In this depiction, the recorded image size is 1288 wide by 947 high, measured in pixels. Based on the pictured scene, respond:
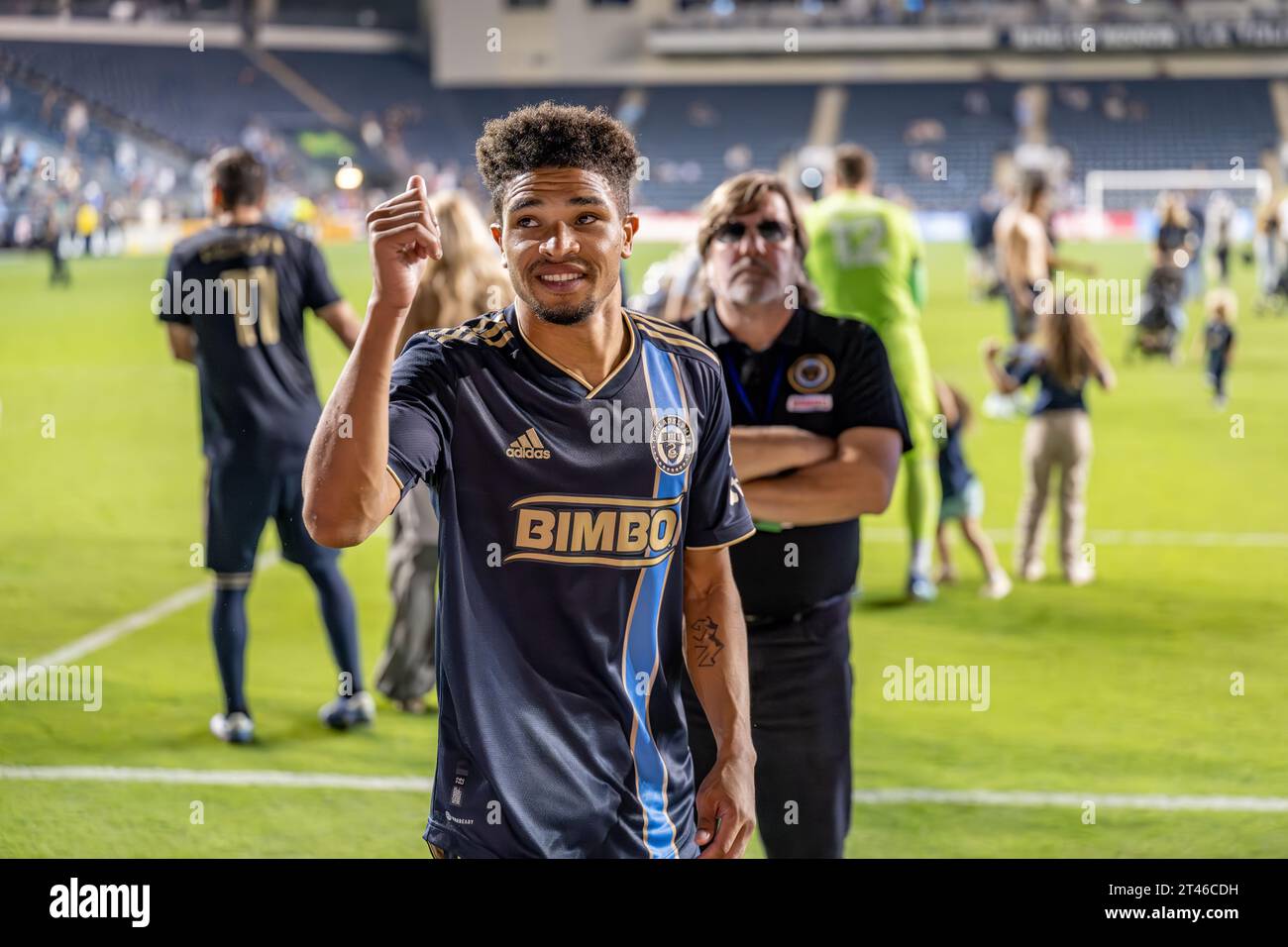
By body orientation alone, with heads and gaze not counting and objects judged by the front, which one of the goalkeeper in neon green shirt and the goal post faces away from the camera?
the goalkeeper in neon green shirt

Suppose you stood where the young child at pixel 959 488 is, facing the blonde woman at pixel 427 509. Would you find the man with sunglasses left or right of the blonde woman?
left

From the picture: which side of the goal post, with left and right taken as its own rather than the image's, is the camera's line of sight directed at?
front

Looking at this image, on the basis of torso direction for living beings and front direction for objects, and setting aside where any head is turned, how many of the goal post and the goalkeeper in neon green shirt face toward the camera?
1

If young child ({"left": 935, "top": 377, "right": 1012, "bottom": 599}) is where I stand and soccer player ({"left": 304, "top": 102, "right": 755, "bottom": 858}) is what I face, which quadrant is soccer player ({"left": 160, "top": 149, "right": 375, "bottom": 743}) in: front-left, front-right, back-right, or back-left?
front-right

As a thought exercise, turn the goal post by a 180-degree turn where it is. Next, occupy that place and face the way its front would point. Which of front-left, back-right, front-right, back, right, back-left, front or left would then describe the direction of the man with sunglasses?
back

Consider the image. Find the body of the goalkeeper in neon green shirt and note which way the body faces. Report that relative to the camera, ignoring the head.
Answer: away from the camera

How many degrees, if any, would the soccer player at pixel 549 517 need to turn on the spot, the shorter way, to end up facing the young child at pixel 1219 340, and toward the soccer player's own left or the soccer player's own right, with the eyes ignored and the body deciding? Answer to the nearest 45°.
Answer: approximately 135° to the soccer player's own left

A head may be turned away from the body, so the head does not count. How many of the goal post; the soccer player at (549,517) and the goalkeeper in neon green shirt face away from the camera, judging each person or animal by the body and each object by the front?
1

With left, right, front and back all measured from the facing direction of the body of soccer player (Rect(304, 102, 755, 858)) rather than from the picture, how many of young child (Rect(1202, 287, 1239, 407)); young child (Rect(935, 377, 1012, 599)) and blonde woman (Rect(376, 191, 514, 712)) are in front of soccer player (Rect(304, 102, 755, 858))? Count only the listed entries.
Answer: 0

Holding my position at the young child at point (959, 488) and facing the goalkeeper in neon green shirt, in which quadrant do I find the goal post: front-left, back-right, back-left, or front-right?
back-right

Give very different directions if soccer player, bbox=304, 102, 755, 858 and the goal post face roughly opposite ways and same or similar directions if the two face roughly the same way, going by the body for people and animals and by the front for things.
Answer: same or similar directions

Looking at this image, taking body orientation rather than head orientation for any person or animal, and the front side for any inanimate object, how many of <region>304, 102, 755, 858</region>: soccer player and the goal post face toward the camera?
2

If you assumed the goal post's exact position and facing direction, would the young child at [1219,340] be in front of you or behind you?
in front

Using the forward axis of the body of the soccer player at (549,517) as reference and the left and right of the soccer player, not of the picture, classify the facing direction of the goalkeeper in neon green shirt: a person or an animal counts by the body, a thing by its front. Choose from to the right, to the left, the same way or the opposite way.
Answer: the opposite way

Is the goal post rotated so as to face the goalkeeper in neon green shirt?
yes

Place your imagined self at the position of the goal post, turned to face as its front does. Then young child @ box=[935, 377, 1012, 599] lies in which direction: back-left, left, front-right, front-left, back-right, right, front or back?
front
